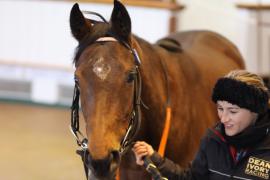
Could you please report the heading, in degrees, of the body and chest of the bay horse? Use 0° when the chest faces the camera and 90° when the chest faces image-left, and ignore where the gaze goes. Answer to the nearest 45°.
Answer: approximately 45°
